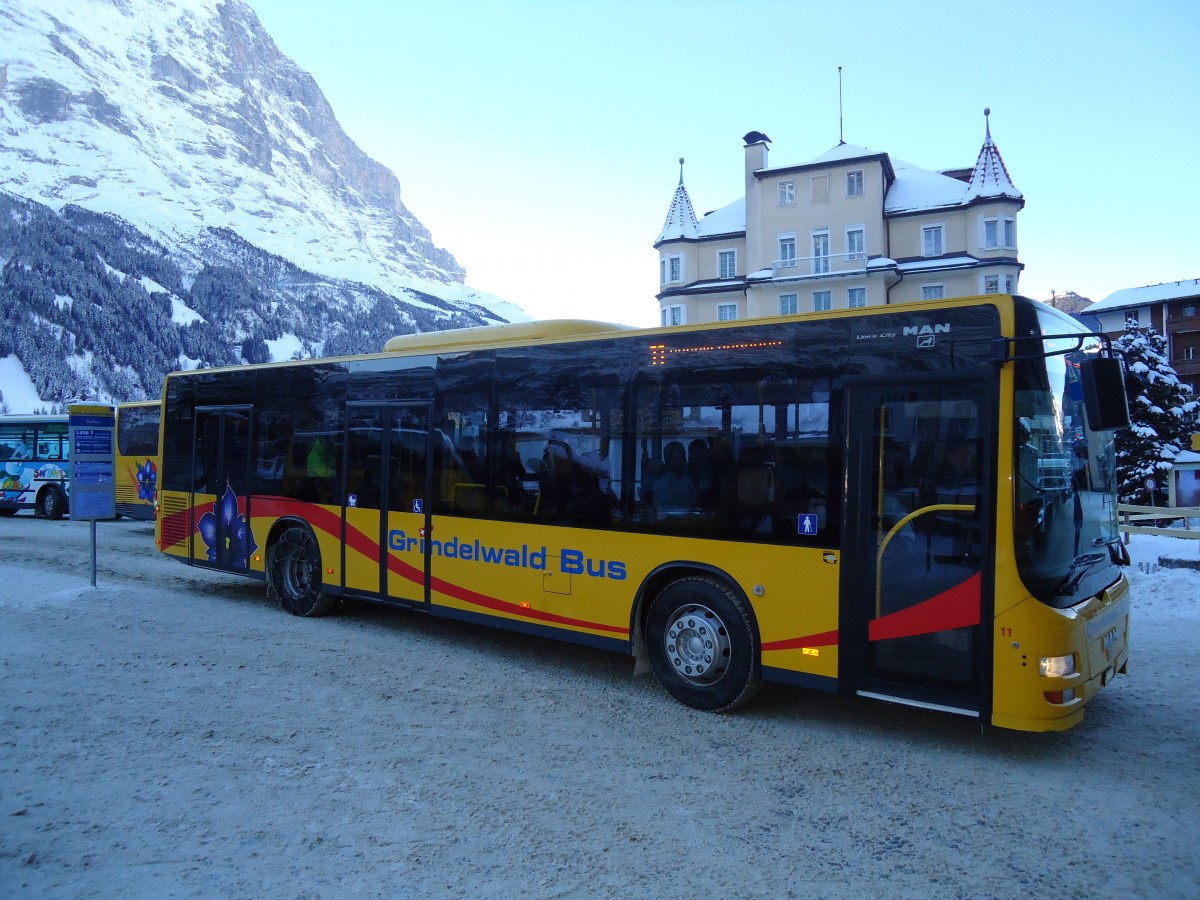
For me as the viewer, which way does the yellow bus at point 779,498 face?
facing the viewer and to the right of the viewer

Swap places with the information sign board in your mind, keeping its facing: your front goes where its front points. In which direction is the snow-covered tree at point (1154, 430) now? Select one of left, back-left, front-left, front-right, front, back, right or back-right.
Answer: left

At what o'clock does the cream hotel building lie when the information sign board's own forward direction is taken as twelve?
The cream hotel building is roughly at 8 o'clock from the information sign board.

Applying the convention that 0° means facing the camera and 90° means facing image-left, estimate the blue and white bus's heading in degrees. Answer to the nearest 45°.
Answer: approximately 270°

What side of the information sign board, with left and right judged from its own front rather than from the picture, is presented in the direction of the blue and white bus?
back

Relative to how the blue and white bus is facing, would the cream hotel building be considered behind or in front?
in front

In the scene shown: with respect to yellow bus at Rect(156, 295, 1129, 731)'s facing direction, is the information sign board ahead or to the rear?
to the rear

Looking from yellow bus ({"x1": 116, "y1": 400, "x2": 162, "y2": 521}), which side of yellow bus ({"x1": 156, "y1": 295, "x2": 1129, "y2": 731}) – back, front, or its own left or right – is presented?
back

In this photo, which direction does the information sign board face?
toward the camera

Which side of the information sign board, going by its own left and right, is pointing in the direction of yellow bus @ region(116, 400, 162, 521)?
back
